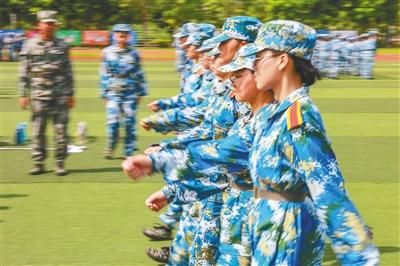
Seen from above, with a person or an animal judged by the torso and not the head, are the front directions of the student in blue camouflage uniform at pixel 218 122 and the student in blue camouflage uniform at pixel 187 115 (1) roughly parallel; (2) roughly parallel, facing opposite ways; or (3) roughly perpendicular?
roughly parallel

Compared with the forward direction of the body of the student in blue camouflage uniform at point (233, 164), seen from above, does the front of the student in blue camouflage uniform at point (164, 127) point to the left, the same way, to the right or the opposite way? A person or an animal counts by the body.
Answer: the same way

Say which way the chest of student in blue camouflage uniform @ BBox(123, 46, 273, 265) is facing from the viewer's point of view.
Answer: to the viewer's left

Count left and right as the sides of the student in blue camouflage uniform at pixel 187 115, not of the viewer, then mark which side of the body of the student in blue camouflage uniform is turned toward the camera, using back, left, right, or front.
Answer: left

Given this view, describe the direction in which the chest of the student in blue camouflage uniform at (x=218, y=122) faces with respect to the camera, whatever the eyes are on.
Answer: to the viewer's left

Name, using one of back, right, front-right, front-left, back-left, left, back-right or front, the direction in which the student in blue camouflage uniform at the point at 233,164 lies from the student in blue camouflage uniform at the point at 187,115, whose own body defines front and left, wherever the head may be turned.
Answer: left

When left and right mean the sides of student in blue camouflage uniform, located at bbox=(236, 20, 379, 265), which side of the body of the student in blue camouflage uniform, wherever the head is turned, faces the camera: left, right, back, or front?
left

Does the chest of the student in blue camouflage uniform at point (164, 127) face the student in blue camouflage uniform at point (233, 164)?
no

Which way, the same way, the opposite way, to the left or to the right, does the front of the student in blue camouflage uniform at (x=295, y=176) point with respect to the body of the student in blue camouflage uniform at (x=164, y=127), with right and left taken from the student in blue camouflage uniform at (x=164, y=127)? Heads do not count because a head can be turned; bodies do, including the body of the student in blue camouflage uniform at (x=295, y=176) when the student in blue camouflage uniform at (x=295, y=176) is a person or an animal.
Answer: the same way

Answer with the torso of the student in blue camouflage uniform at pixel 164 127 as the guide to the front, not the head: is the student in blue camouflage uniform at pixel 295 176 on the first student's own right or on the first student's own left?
on the first student's own left

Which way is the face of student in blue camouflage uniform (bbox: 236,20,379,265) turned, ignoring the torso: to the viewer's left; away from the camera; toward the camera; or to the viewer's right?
to the viewer's left

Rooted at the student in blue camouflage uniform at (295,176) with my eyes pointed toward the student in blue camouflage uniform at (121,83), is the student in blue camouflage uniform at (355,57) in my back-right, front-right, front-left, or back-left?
front-right

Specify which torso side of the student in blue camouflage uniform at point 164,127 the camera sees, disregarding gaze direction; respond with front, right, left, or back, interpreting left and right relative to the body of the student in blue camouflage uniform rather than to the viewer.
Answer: left

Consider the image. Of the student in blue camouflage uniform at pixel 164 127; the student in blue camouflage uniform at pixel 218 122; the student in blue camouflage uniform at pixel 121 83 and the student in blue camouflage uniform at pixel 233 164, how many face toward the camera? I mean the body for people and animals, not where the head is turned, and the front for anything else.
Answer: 1

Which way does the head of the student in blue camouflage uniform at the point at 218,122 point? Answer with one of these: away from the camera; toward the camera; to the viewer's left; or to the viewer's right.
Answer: to the viewer's left

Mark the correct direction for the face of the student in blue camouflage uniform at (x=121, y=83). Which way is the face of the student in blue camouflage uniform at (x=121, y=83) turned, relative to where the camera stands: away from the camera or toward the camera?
toward the camera
